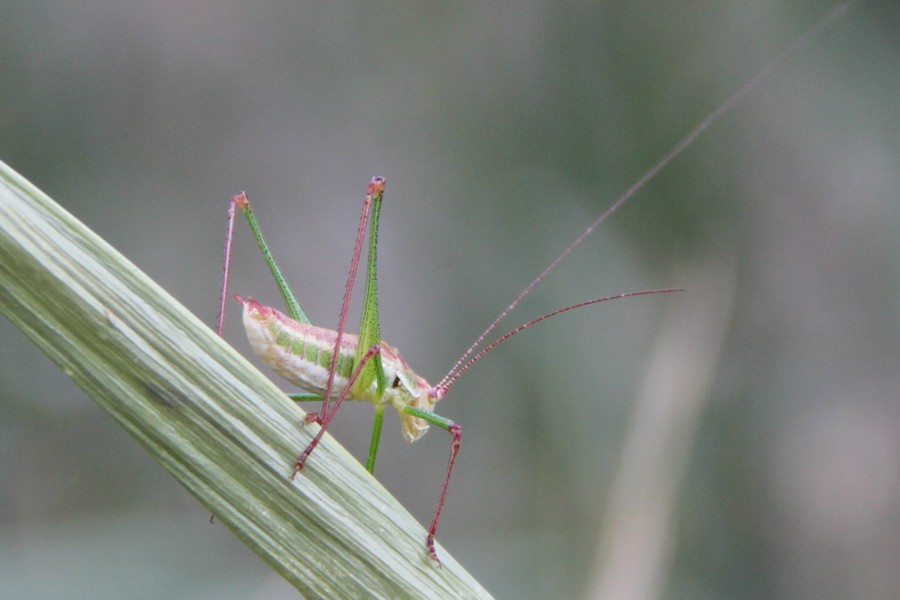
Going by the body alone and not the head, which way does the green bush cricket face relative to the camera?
to the viewer's right
